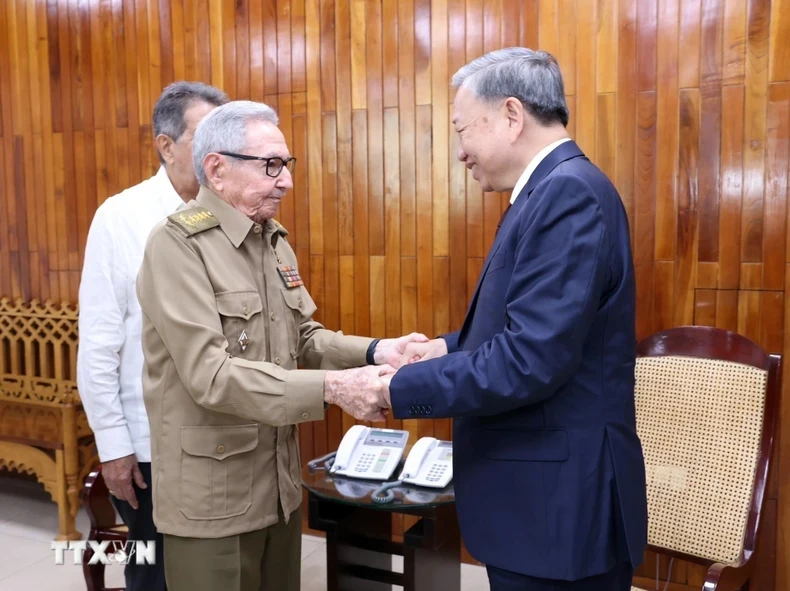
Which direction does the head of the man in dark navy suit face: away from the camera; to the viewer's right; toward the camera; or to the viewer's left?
to the viewer's left

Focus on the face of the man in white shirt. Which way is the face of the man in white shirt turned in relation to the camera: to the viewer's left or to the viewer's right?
to the viewer's right

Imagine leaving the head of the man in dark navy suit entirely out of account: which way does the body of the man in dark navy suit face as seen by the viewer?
to the viewer's left

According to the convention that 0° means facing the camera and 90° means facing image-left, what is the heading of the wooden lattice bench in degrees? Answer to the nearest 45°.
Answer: approximately 0°

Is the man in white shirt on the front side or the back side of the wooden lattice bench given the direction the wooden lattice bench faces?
on the front side

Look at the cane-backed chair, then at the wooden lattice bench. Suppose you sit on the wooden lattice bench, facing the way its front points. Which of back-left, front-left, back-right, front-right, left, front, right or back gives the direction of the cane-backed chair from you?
front-left

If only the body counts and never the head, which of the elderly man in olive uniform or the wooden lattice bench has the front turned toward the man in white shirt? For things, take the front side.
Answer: the wooden lattice bench

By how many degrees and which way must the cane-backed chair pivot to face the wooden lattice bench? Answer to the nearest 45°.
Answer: approximately 45° to its right

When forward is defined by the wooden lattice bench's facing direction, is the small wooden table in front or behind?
in front

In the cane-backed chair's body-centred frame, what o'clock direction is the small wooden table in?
The small wooden table is roughly at 1 o'clock from the cane-backed chair.
